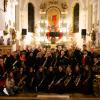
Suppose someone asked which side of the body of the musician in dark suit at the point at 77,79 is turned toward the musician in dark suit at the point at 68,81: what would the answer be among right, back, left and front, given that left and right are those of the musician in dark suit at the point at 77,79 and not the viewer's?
right

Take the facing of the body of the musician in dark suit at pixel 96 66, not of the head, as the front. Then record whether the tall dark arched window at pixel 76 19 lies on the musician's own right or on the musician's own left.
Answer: on the musician's own right

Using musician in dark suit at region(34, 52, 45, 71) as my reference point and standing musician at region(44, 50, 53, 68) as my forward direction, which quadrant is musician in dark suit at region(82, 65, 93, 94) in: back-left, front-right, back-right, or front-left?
front-right

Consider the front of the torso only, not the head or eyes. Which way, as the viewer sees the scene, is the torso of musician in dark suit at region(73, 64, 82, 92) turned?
toward the camera

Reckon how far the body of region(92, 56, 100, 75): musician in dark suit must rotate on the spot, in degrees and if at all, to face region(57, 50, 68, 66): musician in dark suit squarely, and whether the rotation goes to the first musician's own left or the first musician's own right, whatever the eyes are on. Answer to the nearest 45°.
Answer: approximately 45° to the first musician's own right

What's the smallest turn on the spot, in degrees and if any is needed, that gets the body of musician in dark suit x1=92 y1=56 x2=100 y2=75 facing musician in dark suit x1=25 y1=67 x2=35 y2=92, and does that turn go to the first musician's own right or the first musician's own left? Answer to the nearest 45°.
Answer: approximately 45° to the first musician's own right

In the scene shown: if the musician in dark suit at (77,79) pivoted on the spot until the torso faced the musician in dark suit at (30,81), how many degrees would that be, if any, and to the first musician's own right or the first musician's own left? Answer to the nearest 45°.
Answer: approximately 90° to the first musician's own right

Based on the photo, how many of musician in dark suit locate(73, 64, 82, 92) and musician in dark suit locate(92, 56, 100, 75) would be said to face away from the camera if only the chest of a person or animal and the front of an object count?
0

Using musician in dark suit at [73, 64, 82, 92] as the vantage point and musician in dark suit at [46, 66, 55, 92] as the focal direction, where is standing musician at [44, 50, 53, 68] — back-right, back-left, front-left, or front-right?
front-right

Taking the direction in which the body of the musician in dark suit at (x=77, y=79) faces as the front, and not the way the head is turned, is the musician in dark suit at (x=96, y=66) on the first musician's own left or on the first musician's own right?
on the first musician's own left

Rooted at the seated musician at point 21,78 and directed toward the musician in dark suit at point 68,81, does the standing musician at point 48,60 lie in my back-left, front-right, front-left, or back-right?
front-left

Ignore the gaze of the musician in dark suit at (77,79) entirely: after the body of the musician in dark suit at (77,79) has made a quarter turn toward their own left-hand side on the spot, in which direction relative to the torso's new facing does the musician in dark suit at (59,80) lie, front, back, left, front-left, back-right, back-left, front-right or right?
back

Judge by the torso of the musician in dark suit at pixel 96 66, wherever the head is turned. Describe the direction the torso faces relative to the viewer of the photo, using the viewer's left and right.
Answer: facing the viewer and to the left of the viewer

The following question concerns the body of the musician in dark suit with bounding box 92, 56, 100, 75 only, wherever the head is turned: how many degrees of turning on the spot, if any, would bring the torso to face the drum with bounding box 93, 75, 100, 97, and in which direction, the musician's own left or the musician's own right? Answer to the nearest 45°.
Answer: approximately 45° to the musician's own left

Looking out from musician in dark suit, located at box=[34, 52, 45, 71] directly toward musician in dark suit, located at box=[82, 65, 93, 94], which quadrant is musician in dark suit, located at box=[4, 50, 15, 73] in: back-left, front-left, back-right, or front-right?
back-right
